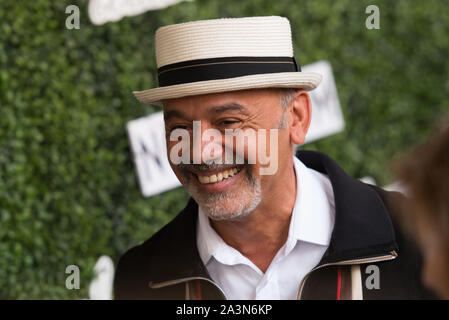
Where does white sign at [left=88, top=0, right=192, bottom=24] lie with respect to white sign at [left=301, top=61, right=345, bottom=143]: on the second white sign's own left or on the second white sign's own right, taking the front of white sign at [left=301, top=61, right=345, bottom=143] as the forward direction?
on the second white sign's own right

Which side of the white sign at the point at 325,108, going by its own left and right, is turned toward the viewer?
front

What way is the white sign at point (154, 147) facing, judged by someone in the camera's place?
facing the viewer

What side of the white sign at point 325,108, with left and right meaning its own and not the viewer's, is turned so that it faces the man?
front

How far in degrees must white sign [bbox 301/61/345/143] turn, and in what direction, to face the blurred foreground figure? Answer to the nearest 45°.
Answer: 0° — it already faces them

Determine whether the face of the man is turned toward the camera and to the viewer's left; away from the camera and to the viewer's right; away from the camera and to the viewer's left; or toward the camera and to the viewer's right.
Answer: toward the camera and to the viewer's left

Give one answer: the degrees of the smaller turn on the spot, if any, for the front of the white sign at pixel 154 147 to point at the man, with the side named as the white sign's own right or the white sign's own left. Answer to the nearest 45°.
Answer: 0° — it already faces them

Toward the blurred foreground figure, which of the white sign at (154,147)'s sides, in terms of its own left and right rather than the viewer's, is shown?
front

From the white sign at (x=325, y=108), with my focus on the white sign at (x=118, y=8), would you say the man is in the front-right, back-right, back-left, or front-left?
front-left
